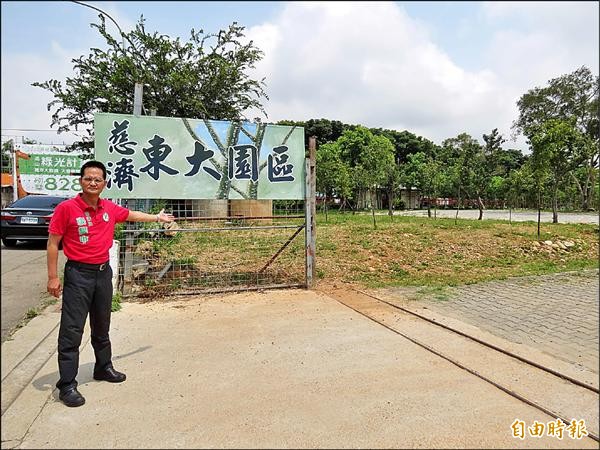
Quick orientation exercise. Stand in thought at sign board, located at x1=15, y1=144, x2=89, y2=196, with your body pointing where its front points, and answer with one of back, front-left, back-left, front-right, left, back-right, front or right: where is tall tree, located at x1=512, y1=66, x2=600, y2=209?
left

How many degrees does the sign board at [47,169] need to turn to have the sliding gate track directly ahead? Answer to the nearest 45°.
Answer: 0° — it already faces it

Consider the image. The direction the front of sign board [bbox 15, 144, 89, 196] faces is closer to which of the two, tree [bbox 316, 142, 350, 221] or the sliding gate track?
the sliding gate track

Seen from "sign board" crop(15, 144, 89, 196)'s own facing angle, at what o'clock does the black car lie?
The black car is roughly at 12 o'clock from the sign board.

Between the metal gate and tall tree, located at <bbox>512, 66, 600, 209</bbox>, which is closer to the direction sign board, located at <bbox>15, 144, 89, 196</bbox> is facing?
the metal gate

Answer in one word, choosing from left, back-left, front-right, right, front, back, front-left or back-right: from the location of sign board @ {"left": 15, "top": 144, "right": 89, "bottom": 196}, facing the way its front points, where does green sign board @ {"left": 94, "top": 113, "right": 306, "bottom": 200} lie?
front

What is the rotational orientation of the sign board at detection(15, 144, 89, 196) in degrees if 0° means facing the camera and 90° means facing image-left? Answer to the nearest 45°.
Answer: approximately 0°

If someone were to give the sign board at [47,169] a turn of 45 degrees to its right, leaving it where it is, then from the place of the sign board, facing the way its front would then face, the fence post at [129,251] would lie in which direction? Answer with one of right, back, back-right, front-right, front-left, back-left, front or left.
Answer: front-left

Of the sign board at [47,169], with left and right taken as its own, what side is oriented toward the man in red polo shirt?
front
